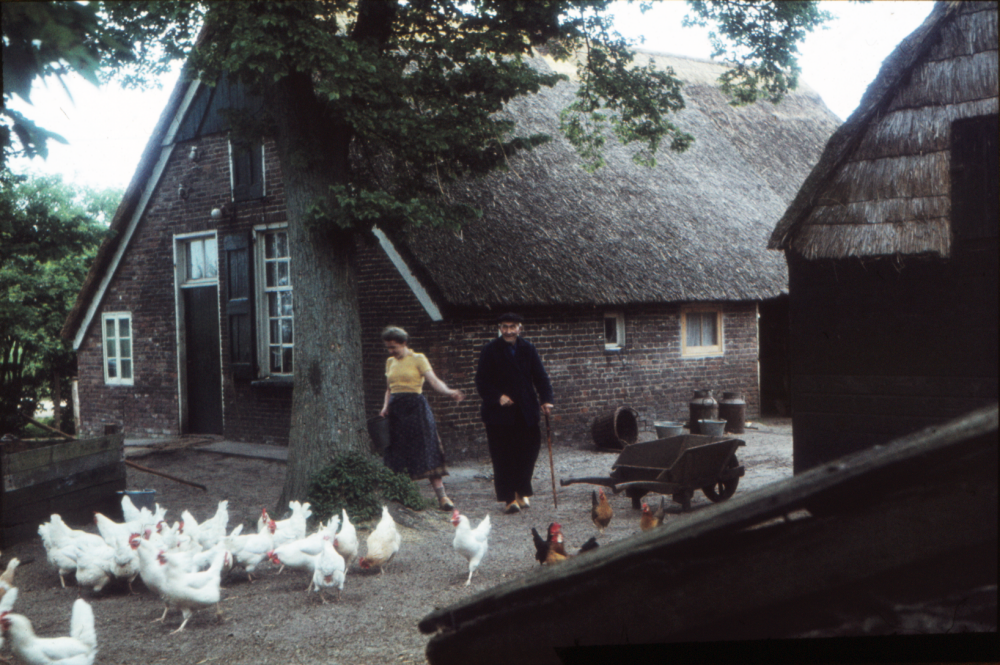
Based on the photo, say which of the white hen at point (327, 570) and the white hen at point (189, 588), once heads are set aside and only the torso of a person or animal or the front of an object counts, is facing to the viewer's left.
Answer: the white hen at point (189, 588)

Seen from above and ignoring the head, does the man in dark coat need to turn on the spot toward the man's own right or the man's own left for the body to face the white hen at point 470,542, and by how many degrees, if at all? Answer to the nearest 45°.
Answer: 0° — they already face it

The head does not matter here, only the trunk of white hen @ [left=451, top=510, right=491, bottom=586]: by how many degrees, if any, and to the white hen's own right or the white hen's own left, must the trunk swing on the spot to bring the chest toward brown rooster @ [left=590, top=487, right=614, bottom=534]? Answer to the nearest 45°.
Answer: approximately 135° to the white hen's own right

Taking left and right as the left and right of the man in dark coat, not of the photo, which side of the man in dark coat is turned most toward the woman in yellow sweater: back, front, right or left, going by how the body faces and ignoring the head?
right

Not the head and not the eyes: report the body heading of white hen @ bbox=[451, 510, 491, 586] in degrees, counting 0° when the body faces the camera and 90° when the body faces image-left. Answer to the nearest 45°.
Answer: approximately 90°

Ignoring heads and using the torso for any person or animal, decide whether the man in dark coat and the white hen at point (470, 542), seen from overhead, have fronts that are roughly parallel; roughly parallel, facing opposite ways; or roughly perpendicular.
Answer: roughly perpendicular

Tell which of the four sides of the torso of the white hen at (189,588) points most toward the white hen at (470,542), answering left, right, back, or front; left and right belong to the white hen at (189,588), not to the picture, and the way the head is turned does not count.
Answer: back

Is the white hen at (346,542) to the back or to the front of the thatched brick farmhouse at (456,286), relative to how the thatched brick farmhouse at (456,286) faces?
to the front

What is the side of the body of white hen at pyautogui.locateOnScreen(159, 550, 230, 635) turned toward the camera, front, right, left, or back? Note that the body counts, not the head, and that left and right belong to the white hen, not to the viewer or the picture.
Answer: left

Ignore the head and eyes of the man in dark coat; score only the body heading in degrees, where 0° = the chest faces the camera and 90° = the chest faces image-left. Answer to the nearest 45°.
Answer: approximately 0°
